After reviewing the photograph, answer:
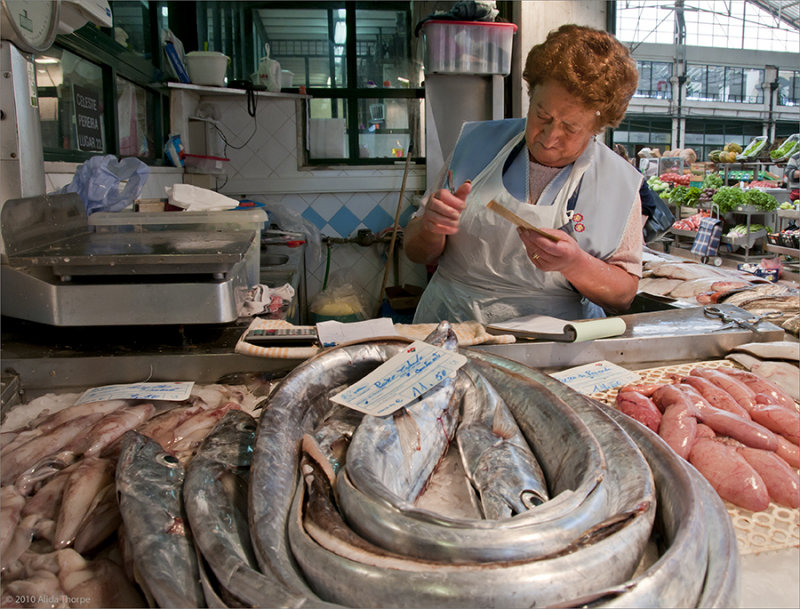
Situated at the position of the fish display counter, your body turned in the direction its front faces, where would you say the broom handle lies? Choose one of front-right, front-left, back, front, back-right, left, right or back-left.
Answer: back

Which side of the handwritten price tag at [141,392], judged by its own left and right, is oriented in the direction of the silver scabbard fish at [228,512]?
front

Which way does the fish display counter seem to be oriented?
toward the camera

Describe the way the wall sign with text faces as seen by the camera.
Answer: facing the viewer and to the right of the viewer
